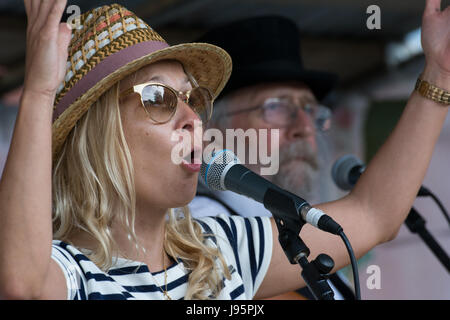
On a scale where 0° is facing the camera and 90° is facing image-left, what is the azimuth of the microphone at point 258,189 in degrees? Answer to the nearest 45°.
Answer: approximately 90°

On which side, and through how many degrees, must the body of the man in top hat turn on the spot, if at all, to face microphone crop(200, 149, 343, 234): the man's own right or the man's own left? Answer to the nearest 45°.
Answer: approximately 45° to the man's own right

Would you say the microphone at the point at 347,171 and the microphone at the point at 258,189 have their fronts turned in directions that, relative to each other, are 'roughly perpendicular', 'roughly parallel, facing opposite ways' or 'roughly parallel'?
roughly parallel

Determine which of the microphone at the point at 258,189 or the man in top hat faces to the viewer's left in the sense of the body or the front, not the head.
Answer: the microphone

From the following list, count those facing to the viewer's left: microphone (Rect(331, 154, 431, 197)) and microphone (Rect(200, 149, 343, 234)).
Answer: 2

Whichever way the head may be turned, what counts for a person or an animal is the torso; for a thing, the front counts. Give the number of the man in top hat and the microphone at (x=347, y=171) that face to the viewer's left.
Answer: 1

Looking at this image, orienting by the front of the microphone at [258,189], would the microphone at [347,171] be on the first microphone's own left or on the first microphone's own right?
on the first microphone's own right

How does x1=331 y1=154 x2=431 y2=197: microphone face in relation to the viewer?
to the viewer's left

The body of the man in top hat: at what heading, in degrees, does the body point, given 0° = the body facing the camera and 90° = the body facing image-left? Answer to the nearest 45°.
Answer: approximately 315°

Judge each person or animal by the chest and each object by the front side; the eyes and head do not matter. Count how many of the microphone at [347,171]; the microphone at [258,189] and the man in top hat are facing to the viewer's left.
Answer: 2

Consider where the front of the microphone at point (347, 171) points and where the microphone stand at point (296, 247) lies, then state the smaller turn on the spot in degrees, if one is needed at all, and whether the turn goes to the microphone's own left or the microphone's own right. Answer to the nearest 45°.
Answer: approximately 90° to the microphone's own left

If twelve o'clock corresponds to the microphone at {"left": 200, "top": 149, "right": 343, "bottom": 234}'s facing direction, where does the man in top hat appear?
The man in top hat is roughly at 3 o'clock from the microphone.
